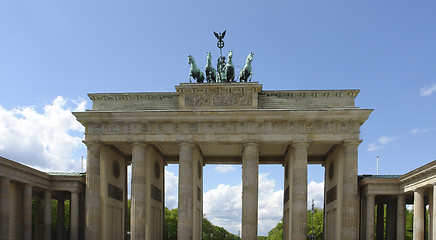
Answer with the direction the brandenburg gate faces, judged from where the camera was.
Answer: facing the viewer

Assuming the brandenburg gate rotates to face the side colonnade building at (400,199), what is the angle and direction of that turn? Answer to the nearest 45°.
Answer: approximately 90° to its left

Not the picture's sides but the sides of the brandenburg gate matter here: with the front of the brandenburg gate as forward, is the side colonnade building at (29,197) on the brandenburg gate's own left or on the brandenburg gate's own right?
on the brandenburg gate's own right
